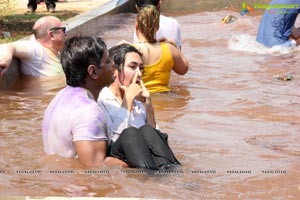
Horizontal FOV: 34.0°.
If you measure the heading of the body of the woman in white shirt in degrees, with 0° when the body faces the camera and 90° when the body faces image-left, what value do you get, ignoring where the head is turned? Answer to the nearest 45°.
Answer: approximately 315°

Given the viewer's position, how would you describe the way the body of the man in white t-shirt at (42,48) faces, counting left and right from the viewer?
facing to the right of the viewer

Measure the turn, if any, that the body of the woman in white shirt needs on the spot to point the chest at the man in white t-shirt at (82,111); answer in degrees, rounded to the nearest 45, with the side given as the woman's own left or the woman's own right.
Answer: approximately 90° to the woman's own right

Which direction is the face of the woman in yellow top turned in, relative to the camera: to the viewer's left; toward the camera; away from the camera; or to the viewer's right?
away from the camera

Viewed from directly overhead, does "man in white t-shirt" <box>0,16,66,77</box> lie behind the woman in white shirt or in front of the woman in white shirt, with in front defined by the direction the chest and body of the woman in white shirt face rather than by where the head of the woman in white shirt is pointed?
behind

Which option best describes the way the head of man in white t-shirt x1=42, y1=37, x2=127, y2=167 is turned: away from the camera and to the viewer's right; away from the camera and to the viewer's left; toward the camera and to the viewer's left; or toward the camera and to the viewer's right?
away from the camera and to the viewer's right
